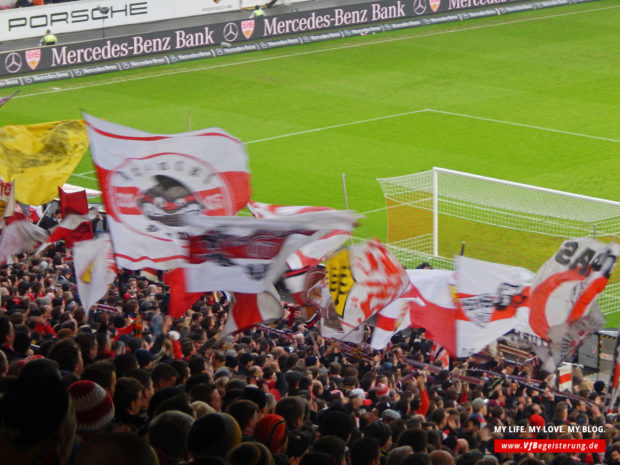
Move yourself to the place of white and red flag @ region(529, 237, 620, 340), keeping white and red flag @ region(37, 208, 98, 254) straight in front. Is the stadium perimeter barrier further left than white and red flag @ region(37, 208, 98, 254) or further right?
right

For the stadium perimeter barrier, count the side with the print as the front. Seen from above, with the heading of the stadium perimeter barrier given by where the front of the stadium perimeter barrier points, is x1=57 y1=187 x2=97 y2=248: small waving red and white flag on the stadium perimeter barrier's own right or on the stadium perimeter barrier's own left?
on the stadium perimeter barrier's own right

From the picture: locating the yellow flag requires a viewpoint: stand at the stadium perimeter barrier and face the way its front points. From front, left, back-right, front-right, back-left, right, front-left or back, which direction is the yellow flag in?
front-right

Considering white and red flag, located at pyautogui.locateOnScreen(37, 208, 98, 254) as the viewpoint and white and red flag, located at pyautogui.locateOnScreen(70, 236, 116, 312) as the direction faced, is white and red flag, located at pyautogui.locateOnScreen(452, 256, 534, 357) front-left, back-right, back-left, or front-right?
front-left

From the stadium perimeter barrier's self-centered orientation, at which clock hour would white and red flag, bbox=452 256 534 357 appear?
The white and red flag is roughly at 1 o'clock from the stadium perimeter barrier.

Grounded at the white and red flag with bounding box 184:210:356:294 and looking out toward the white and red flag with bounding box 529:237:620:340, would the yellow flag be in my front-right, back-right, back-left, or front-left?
back-left

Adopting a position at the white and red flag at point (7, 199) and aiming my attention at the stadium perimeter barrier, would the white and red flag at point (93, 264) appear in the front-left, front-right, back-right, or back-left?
back-right

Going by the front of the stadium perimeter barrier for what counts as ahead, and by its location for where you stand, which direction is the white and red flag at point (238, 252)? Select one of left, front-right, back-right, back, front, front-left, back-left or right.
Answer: front-right

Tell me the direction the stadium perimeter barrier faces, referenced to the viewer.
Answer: facing the viewer and to the right of the viewer

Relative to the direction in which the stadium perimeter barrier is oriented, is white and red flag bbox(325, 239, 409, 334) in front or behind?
in front

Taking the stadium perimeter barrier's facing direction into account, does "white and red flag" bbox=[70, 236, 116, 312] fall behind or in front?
in front

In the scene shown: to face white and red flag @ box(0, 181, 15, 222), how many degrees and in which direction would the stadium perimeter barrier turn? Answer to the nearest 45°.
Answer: approximately 45° to its right
